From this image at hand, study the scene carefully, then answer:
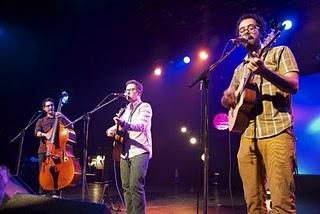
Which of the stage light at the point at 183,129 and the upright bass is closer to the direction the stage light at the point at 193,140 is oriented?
the upright bass

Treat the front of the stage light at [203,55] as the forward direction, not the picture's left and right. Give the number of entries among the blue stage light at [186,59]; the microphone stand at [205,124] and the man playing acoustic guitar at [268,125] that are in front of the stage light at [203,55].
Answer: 2

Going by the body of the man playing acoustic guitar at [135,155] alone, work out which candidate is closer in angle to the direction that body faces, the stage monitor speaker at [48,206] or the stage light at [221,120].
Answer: the stage monitor speaker

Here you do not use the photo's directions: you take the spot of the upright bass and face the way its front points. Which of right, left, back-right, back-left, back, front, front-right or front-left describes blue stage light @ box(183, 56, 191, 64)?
back

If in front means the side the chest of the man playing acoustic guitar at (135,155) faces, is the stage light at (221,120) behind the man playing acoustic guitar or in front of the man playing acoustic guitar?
behind

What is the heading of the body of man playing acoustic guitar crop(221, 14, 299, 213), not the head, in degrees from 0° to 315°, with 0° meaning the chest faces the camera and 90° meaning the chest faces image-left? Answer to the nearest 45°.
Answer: approximately 45°

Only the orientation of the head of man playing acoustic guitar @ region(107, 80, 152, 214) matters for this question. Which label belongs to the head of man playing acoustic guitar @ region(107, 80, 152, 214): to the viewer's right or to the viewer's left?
to the viewer's left
